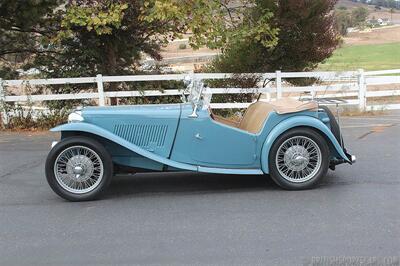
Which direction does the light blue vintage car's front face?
to the viewer's left

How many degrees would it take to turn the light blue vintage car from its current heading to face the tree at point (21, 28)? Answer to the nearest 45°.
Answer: approximately 45° to its right

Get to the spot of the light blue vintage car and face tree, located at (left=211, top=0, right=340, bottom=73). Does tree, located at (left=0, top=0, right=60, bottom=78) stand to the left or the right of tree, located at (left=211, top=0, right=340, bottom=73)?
left

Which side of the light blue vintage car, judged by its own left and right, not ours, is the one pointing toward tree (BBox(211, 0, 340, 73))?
right
